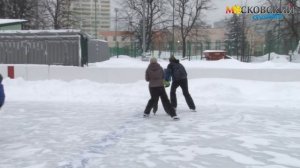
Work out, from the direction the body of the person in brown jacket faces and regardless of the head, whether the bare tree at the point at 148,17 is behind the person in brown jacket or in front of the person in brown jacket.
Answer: in front

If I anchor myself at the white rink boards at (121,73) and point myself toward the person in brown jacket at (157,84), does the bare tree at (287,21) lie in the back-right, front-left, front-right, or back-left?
back-left

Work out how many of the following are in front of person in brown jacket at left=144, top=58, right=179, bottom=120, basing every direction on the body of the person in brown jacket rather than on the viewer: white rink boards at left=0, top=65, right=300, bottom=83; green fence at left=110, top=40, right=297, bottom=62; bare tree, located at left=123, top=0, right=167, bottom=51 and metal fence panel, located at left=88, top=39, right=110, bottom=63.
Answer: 4

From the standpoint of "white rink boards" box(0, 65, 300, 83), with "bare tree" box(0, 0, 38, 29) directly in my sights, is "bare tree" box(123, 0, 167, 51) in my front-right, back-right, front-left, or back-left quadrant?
front-right

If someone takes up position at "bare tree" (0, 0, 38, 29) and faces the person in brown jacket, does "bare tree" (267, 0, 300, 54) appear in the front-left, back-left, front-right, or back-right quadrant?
front-left

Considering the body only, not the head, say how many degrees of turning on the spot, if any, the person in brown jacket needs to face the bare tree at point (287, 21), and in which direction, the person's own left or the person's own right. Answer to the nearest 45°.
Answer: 0° — they already face it

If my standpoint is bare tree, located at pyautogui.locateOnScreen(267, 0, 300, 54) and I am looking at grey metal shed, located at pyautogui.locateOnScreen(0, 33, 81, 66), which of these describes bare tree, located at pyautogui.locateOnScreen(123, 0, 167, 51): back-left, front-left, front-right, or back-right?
front-right

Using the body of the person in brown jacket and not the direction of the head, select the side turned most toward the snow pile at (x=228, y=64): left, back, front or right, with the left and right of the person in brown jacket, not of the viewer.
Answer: front

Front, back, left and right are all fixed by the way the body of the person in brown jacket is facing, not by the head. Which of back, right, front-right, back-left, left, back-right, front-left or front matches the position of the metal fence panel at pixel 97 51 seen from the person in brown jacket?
front

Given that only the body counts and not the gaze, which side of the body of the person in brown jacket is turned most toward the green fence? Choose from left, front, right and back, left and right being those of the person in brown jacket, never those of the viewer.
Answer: front

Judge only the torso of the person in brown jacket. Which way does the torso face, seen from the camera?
away from the camera
